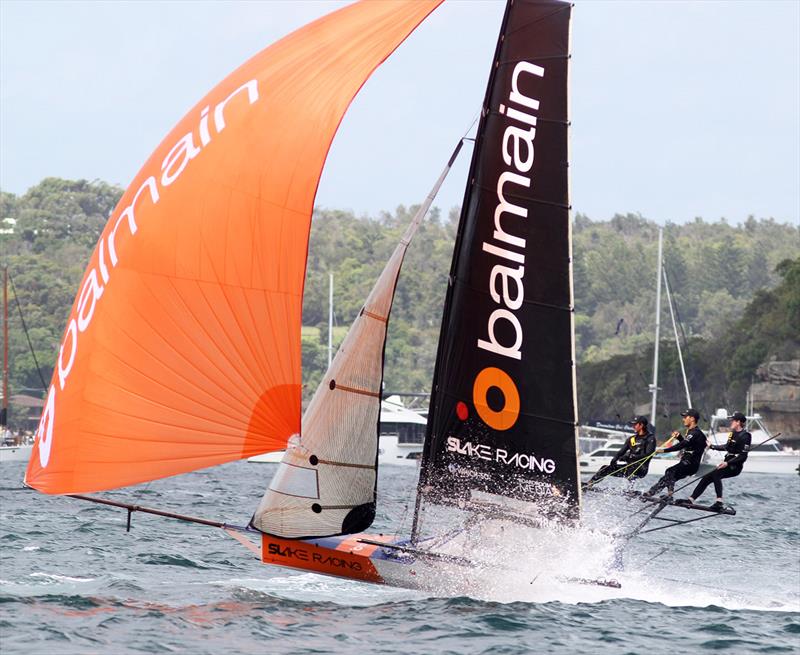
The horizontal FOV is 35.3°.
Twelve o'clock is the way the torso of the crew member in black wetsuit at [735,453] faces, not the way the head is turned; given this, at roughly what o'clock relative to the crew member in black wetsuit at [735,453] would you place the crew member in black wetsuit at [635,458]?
the crew member in black wetsuit at [635,458] is roughly at 12 o'clock from the crew member in black wetsuit at [735,453].

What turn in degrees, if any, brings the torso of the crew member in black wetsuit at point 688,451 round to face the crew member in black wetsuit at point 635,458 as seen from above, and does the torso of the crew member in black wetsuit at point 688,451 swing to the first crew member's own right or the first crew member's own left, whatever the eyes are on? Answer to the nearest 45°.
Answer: approximately 45° to the first crew member's own right

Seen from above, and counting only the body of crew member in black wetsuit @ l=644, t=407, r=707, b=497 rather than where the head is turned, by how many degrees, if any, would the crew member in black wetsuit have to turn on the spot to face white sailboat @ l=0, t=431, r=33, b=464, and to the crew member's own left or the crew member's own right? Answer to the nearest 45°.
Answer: approximately 45° to the crew member's own right

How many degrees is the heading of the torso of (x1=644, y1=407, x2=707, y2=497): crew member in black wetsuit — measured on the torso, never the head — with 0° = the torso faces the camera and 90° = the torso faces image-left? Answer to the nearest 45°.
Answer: approximately 90°

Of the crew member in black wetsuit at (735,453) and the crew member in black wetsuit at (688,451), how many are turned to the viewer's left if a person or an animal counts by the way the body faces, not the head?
2

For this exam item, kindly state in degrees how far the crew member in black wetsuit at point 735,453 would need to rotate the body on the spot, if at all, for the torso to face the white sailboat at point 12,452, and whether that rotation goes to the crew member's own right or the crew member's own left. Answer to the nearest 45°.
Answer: approximately 45° to the crew member's own right

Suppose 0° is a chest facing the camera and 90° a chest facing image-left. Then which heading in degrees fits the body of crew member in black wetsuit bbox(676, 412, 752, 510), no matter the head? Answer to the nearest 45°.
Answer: approximately 90°

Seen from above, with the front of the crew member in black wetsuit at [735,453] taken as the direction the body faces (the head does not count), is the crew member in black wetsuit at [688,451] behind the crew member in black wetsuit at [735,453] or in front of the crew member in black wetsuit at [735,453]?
in front
